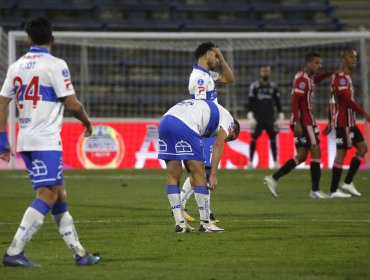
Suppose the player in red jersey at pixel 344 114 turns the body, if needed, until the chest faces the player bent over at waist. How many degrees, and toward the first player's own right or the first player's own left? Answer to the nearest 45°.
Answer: approximately 90° to the first player's own right

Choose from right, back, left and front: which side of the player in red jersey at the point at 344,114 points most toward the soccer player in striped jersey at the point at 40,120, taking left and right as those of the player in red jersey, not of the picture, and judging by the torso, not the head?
right

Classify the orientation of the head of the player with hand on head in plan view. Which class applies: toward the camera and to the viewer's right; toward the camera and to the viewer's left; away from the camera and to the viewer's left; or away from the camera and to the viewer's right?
toward the camera and to the viewer's right

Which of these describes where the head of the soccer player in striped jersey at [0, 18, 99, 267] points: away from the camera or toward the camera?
away from the camera
